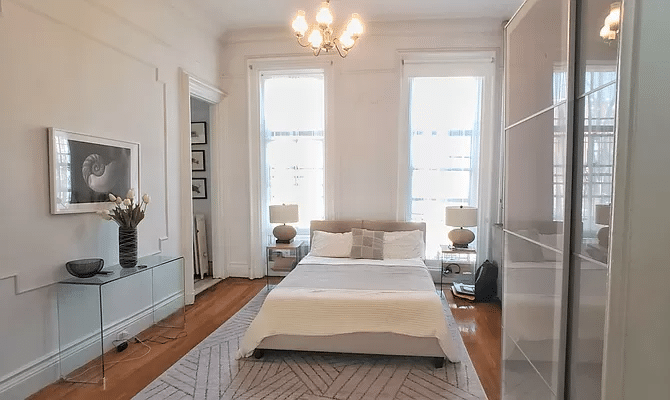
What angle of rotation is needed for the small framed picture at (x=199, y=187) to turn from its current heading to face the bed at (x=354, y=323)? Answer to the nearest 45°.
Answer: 0° — it already faces it

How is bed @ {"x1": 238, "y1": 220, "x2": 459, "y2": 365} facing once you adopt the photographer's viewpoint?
facing the viewer

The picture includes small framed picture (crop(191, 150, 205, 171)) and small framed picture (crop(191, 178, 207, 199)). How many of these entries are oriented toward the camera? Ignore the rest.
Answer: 2

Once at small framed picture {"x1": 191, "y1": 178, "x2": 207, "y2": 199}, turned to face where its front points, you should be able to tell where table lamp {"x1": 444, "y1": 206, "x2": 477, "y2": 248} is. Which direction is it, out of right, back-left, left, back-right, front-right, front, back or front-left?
front-left

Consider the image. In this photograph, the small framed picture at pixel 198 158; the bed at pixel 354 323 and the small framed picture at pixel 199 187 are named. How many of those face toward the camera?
3

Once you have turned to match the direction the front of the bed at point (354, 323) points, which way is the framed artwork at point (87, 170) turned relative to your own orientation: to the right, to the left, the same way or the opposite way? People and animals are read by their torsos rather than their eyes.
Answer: to the left

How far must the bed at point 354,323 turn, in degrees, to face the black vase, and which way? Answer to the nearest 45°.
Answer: approximately 90° to its right

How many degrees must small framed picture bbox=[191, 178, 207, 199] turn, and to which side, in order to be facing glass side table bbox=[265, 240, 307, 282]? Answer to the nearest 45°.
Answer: approximately 45° to its left

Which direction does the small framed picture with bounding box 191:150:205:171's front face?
toward the camera

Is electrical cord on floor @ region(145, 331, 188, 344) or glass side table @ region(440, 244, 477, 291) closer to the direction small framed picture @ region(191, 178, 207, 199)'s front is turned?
the electrical cord on floor

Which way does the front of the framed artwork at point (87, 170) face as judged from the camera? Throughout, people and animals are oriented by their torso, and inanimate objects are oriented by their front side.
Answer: facing the viewer and to the right of the viewer

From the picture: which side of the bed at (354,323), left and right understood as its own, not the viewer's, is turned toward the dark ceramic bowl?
right

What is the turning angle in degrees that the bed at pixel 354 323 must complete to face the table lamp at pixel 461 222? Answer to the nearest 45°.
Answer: approximately 135° to its left

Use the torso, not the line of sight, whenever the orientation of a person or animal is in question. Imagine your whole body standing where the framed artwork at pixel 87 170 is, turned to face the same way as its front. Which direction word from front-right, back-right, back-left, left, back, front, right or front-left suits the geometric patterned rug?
front
